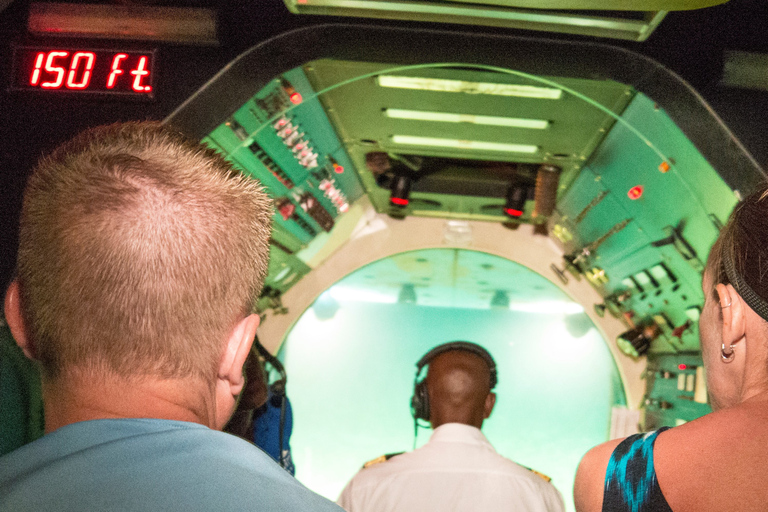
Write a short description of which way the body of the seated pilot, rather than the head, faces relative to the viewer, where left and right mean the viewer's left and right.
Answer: facing away from the viewer

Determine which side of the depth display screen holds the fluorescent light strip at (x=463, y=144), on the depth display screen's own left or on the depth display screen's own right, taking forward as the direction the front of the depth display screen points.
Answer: on the depth display screen's own left

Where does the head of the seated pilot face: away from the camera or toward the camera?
away from the camera

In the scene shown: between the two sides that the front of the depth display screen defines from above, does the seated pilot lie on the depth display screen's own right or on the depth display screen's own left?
on the depth display screen's own left

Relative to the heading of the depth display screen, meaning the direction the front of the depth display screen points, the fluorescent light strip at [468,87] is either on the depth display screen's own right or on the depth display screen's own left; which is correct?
on the depth display screen's own left

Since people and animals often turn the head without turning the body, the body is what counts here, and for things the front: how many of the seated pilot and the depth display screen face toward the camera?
1

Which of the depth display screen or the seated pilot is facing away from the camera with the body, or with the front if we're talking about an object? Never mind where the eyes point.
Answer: the seated pilot
